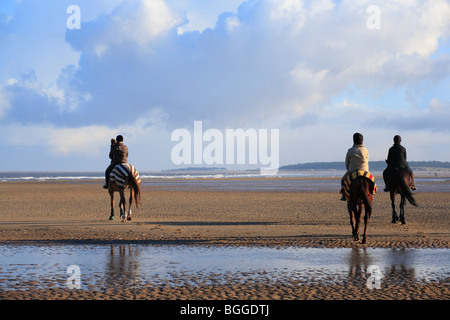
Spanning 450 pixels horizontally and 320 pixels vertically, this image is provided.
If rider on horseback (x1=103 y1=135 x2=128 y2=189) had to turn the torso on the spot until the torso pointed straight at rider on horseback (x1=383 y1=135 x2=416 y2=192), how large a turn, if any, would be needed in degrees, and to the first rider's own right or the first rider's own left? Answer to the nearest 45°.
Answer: approximately 135° to the first rider's own right

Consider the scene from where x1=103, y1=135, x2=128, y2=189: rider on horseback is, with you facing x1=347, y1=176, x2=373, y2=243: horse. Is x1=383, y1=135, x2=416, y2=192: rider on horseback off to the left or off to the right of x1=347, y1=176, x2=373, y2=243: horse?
left

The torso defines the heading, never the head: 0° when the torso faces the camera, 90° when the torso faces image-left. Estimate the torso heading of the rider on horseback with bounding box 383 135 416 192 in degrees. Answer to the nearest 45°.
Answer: approximately 180°

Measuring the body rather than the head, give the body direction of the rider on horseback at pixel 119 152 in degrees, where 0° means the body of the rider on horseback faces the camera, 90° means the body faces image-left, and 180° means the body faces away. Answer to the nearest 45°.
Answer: approximately 135°

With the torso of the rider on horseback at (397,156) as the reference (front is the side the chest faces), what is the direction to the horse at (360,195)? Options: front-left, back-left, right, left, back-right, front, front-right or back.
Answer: back

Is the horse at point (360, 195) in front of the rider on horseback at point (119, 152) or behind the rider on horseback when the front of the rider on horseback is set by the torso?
behind

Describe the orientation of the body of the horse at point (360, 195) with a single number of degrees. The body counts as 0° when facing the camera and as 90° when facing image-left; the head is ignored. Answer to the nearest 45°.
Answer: approximately 180°
